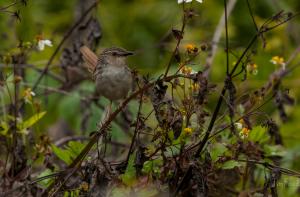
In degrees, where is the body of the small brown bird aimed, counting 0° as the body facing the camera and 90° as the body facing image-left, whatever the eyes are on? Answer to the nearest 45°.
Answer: approximately 315°

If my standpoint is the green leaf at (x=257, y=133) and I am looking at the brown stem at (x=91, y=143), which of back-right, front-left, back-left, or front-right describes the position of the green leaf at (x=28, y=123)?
front-right

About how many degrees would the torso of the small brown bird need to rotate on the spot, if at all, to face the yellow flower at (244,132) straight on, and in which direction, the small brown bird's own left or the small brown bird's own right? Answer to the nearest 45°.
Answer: approximately 45° to the small brown bird's own left

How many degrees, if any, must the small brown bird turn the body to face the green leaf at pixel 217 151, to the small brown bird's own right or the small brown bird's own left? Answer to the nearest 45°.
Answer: approximately 45° to the small brown bird's own left

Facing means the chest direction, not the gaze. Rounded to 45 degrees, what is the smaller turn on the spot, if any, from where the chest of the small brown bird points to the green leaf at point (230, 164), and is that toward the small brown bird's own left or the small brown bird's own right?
approximately 45° to the small brown bird's own left
